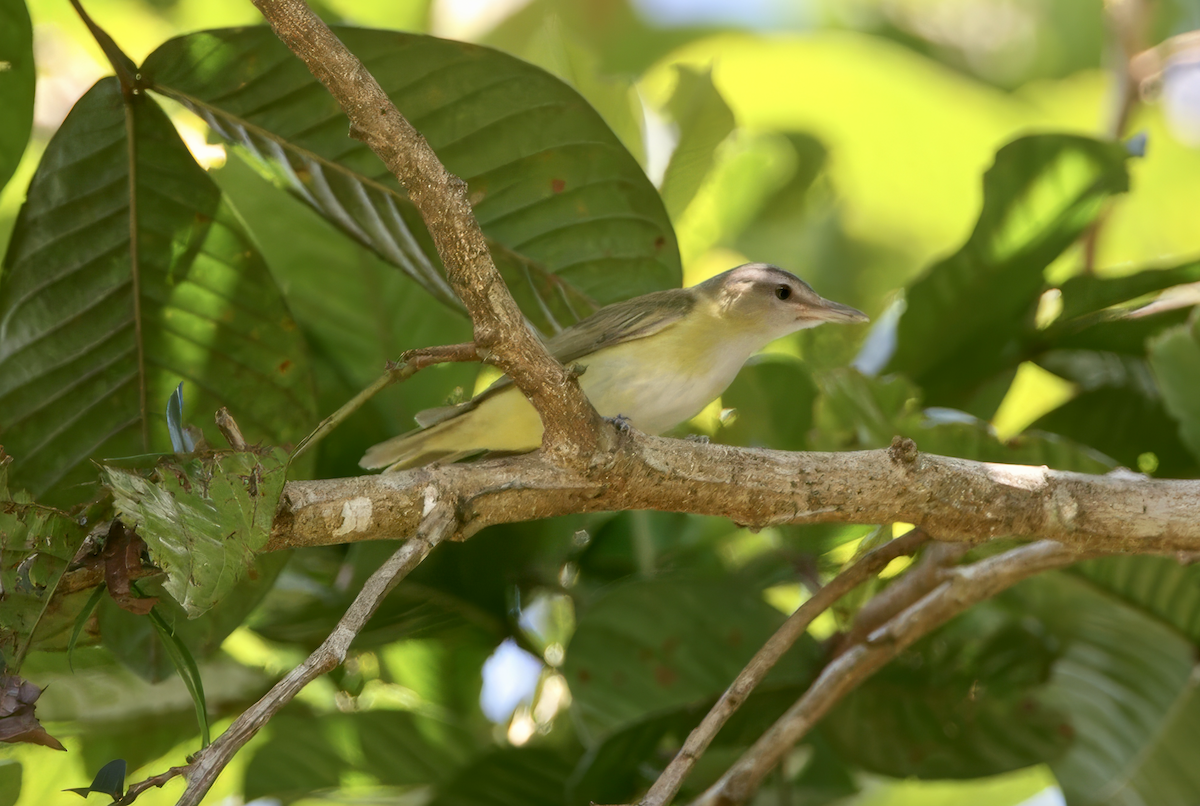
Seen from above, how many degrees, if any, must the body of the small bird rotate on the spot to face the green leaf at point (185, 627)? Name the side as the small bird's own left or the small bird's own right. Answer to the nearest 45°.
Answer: approximately 135° to the small bird's own right

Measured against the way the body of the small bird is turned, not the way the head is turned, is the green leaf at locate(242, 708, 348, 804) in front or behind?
behind

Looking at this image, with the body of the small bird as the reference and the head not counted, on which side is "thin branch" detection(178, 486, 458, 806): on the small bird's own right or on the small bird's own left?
on the small bird's own right

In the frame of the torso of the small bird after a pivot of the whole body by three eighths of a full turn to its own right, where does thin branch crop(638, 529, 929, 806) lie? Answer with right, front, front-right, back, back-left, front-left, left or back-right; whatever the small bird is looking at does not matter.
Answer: back-left

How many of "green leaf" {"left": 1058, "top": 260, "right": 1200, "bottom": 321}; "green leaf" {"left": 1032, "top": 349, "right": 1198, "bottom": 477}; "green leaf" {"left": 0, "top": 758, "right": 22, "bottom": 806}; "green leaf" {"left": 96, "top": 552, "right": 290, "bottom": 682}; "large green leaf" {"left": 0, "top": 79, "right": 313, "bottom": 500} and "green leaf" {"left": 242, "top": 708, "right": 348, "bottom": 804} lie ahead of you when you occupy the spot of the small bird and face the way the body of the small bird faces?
2

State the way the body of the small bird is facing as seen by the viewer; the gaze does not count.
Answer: to the viewer's right

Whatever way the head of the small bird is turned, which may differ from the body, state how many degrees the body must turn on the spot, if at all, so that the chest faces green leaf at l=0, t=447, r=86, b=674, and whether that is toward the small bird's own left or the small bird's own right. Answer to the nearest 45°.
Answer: approximately 135° to the small bird's own right

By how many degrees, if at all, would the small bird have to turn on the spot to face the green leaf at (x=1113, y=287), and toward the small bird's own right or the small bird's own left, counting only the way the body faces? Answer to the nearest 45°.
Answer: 0° — it already faces it

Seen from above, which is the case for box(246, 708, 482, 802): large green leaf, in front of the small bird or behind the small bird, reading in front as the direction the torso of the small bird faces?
behind
